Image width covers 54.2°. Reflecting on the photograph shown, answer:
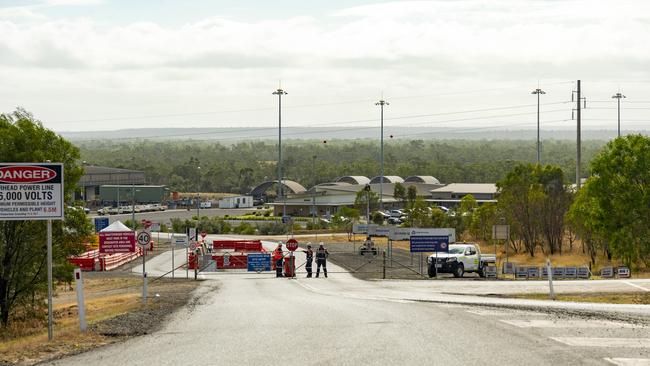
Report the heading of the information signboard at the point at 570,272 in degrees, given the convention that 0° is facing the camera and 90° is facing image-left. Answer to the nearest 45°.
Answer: approximately 0°

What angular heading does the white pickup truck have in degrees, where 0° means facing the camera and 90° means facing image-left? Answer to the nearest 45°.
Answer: approximately 45°

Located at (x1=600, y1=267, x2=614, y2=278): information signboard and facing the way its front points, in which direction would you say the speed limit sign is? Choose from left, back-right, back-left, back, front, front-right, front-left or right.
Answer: front-right

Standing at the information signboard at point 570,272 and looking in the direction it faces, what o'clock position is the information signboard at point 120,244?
the information signboard at point 120,244 is roughly at 2 o'clock from the information signboard at point 570,272.

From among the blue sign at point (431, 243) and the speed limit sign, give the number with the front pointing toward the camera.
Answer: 2

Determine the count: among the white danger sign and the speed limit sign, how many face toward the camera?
2

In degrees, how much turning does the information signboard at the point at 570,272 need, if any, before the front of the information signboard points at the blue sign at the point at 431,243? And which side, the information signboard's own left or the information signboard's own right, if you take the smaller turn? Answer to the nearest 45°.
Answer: approximately 90° to the information signboard's own right

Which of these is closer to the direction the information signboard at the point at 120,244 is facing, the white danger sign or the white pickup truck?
the white danger sign

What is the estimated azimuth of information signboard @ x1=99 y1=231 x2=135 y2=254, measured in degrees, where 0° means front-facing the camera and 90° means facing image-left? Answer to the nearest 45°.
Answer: approximately 0°
